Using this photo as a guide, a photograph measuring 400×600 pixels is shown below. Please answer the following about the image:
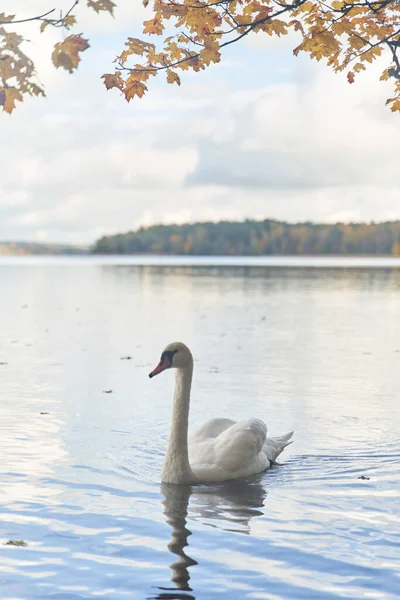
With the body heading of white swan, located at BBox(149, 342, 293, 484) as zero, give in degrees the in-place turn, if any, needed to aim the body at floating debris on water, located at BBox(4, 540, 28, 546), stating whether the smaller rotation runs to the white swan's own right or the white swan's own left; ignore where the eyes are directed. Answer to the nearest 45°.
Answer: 0° — it already faces it

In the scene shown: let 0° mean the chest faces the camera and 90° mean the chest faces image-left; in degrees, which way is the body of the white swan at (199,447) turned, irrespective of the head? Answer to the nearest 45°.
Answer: approximately 45°
